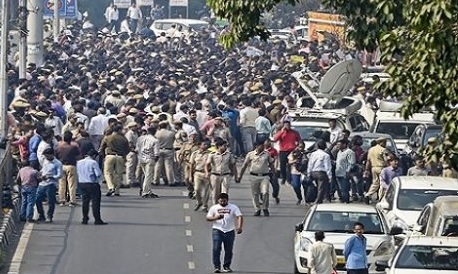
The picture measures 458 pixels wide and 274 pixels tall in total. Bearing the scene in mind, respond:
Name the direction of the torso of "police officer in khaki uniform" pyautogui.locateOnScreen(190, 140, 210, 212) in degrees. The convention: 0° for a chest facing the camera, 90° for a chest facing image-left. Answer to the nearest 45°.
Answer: approximately 0°

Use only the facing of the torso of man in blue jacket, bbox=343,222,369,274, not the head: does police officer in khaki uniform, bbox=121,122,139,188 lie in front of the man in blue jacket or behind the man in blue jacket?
behind

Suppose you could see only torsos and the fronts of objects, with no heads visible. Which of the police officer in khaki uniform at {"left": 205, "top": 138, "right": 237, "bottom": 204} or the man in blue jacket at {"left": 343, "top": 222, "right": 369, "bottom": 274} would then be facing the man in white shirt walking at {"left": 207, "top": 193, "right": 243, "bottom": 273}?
the police officer in khaki uniform

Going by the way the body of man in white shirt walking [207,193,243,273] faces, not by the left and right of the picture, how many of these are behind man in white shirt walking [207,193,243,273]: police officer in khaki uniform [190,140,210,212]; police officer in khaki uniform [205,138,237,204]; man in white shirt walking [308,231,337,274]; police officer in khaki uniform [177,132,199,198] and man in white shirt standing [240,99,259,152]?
4

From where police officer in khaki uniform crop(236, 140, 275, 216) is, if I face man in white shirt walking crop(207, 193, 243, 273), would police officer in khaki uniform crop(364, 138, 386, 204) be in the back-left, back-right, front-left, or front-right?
back-left

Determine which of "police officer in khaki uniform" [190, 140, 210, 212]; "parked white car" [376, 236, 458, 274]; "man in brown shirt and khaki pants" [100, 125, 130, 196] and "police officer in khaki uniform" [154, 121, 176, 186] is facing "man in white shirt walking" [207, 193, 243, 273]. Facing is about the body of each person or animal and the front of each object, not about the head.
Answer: "police officer in khaki uniform" [190, 140, 210, 212]

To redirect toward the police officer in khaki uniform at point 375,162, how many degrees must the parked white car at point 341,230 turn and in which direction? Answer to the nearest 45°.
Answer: approximately 180°
